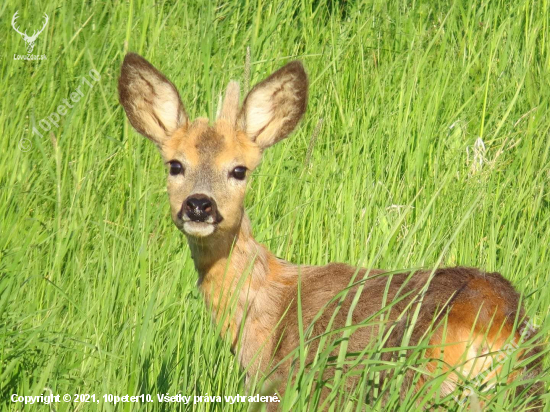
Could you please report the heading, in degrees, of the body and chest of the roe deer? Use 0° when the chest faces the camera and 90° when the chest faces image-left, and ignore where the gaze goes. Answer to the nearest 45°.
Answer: approximately 90°
